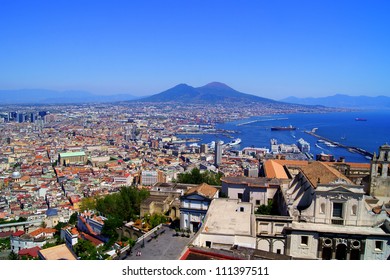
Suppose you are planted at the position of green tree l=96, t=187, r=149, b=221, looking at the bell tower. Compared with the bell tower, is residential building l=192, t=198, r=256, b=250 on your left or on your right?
right

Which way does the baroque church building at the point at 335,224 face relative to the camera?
toward the camera

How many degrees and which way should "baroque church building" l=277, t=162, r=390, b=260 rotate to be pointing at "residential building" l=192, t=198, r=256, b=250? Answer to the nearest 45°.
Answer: approximately 45° to its right

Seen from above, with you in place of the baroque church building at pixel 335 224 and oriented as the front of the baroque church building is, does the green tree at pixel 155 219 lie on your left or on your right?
on your right

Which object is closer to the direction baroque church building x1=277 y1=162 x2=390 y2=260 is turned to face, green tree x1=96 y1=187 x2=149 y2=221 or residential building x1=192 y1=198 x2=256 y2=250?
the residential building

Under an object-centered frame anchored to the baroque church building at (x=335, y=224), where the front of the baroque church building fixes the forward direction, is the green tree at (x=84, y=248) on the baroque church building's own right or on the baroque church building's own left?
on the baroque church building's own right

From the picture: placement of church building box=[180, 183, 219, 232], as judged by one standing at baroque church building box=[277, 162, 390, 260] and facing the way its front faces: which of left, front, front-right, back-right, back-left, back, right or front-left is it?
right

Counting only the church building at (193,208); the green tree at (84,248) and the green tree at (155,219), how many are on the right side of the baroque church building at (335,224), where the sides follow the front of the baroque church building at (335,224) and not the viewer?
3

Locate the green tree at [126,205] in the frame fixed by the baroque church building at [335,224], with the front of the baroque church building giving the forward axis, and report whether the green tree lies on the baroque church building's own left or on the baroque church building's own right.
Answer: on the baroque church building's own right
